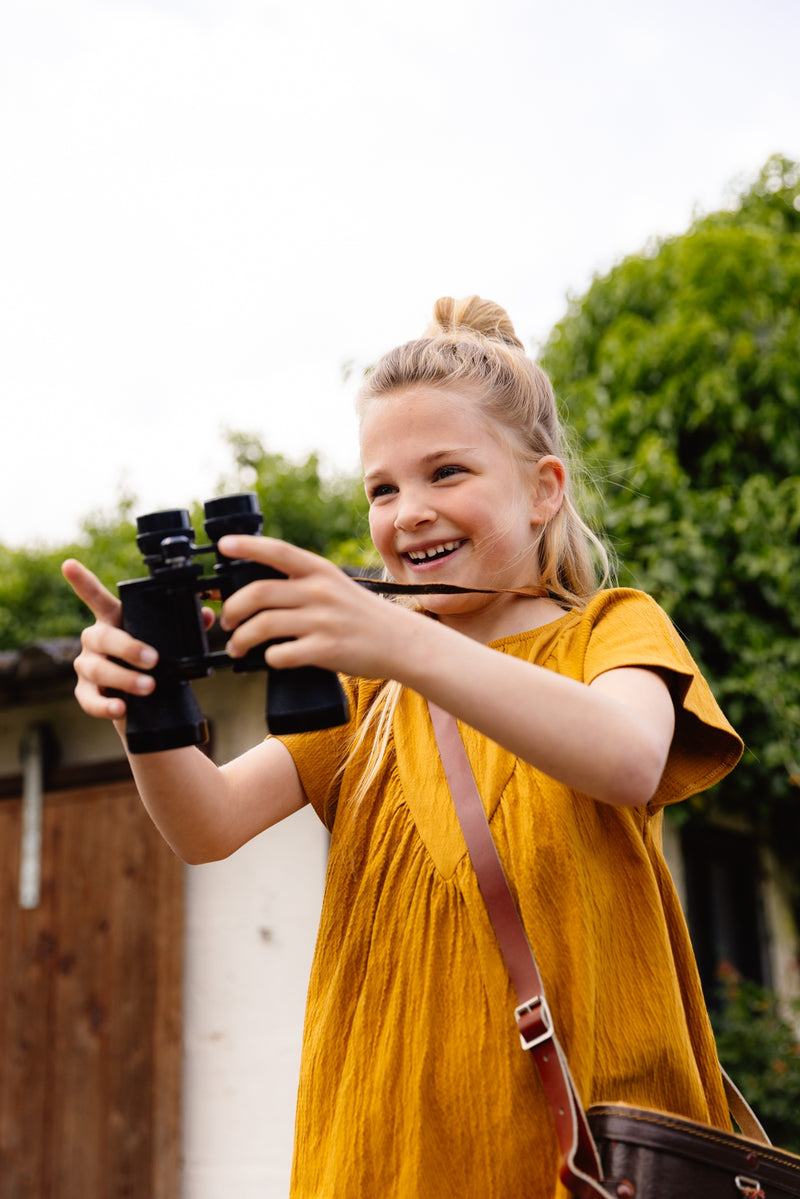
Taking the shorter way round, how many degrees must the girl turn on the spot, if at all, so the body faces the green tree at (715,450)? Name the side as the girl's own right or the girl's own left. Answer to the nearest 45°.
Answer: approximately 135° to the girl's own right

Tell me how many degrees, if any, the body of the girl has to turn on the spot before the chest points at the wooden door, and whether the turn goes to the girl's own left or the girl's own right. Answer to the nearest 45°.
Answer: approximately 135° to the girl's own right

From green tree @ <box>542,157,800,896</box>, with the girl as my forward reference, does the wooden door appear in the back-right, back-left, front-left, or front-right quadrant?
front-right

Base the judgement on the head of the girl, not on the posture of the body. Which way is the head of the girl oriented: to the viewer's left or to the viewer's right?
to the viewer's left

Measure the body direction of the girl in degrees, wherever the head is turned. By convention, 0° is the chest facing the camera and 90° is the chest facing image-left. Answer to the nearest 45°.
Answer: approximately 45°
